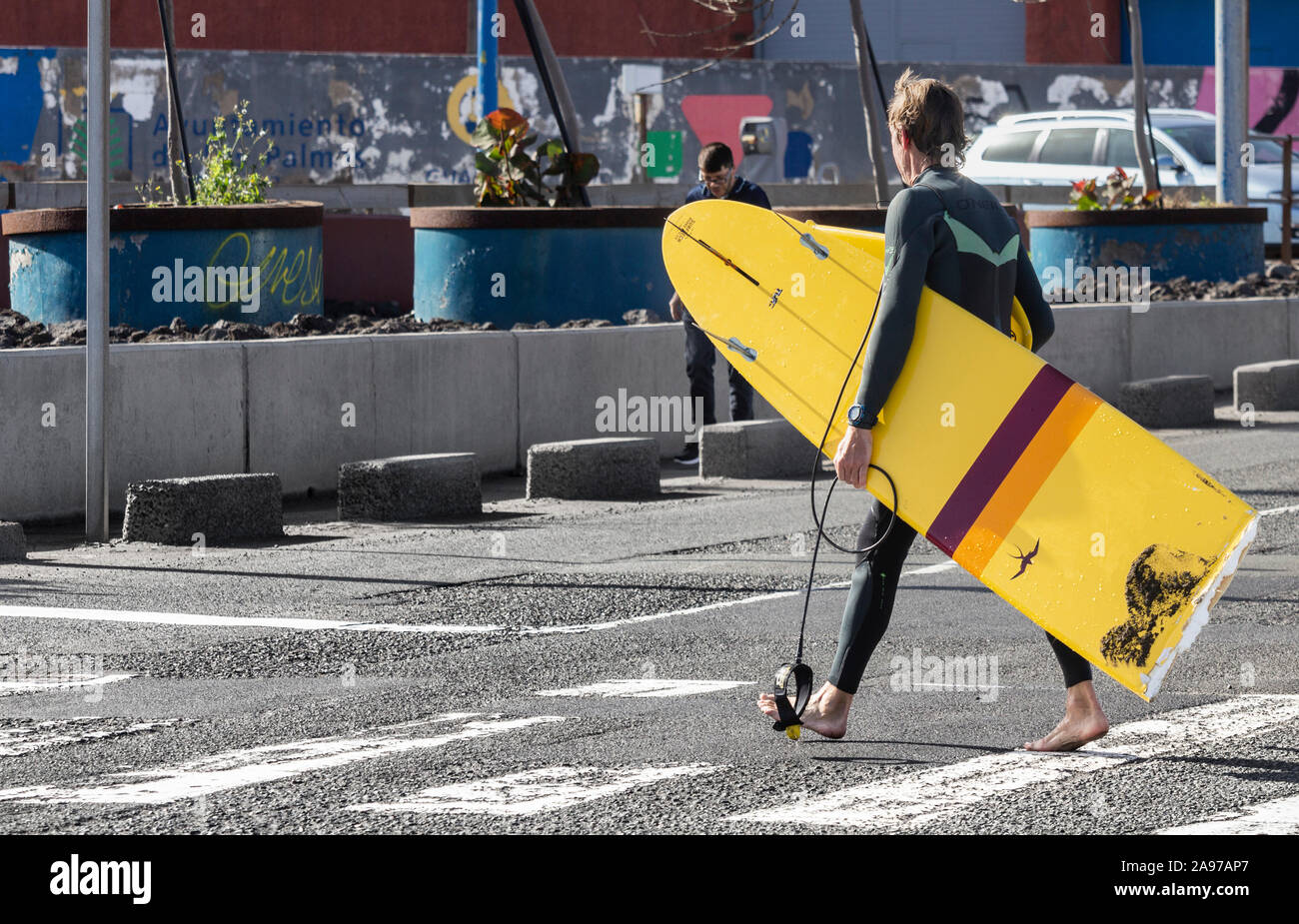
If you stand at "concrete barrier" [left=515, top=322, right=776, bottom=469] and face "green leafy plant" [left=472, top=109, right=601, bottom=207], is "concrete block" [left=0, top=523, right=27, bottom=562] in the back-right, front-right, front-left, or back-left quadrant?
back-left

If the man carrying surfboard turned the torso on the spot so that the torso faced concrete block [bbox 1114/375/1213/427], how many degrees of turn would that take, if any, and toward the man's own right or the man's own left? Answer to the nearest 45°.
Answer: approximately 45° to the man's own right

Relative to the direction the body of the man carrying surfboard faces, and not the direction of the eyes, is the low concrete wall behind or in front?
in front

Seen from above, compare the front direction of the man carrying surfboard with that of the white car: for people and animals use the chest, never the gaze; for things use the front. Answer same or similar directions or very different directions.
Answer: very different directions

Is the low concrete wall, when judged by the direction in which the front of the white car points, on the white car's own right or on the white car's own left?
on the white car's own right

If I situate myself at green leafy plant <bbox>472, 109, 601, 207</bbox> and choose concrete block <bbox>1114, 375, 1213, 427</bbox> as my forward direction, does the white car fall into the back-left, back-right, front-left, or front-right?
front-left

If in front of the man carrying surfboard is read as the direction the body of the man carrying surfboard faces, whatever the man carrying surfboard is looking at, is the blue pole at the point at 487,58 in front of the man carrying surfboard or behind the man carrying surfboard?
in front

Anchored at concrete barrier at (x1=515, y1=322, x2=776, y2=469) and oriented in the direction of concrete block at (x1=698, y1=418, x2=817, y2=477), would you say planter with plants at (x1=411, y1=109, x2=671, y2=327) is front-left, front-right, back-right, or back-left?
back-left

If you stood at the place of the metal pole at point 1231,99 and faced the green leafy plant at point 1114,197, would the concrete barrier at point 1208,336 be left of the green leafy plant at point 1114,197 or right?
left

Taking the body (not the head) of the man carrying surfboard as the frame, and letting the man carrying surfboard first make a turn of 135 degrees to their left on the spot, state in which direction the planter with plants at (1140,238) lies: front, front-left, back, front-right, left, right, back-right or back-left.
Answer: back

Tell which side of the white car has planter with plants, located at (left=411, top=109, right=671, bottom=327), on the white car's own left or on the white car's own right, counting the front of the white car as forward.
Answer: on the white car's own right

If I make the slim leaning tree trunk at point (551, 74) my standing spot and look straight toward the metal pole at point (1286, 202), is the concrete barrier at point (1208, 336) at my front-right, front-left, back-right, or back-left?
front-right
